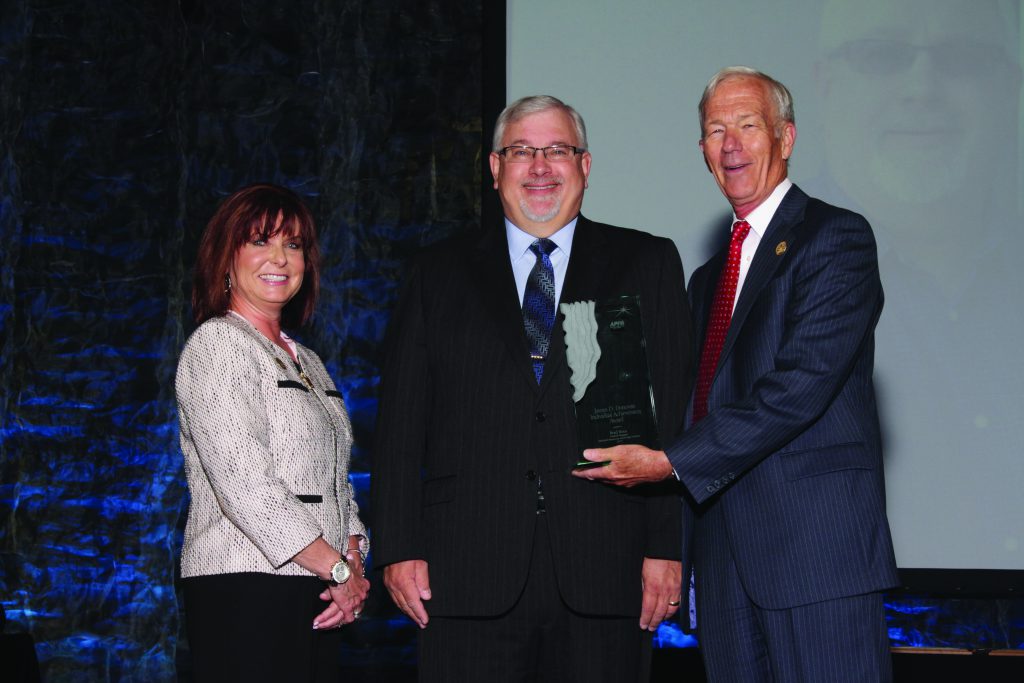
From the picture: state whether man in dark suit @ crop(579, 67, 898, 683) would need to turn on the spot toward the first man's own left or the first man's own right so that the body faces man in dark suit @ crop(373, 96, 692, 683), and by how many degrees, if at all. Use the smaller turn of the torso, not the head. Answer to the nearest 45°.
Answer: approximately 45° to the first man's own right

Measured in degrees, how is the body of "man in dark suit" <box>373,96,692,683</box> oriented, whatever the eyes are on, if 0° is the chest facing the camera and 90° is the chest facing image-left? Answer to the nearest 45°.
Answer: approximately 0°

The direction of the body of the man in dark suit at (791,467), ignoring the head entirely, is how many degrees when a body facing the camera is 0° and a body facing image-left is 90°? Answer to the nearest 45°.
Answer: approximately 45°

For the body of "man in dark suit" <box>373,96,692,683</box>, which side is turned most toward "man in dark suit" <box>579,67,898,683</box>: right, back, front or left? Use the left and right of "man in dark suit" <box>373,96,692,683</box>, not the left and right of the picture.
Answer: left
